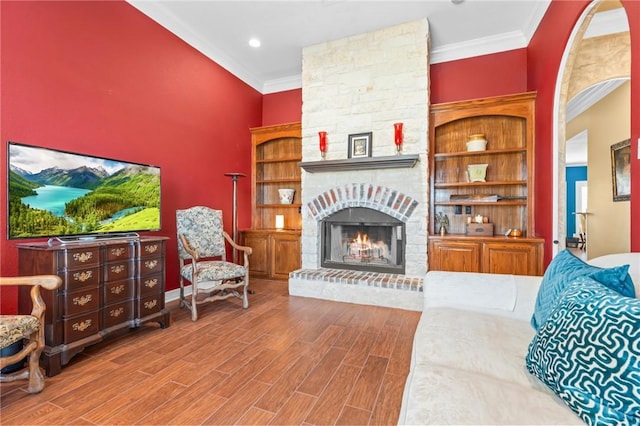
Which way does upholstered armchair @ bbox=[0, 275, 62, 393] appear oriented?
to the viewer's right

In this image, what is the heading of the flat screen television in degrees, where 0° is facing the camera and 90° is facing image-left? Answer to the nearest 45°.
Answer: approximately 315°

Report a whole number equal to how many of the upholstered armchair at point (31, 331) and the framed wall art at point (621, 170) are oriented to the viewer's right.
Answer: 1

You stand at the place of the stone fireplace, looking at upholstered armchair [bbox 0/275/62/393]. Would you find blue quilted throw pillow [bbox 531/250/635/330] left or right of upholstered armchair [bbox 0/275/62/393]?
left

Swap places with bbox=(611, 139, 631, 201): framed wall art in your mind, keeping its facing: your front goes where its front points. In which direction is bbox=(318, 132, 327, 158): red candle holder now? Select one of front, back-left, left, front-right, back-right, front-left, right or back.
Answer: front

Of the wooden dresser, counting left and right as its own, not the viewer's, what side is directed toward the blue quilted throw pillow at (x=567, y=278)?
front

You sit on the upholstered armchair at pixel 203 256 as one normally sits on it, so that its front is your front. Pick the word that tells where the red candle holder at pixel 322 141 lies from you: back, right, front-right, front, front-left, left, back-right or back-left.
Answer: front-left

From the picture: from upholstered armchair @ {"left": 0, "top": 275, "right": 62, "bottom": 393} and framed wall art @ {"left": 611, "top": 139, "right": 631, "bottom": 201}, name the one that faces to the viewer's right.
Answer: the upholstered armchair

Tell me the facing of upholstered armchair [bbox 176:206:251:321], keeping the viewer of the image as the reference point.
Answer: facing the viewer and to the right of the viewer

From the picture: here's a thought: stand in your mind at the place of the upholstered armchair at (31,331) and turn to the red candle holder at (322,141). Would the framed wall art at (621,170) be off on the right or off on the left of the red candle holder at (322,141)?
right

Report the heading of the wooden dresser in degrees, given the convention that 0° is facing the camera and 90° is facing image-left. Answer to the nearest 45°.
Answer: approximately 315°

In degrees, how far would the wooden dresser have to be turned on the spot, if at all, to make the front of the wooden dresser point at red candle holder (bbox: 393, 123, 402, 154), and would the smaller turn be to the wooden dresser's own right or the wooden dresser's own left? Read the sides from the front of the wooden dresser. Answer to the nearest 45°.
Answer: approximately 45° to the wooden dresser's own left

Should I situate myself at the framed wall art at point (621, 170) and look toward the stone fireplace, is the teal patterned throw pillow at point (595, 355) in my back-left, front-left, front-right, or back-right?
front-left

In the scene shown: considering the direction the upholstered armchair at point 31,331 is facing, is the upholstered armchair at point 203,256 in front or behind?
in front

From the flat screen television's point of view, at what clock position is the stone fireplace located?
The stone fireplace is roughly at 11 o'clock from the flat screen television.

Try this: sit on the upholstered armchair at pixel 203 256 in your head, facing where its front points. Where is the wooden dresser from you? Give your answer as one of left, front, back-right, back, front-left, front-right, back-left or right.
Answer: right

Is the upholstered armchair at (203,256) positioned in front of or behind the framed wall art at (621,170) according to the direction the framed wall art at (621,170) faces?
in front
